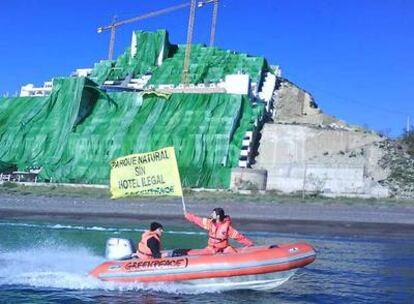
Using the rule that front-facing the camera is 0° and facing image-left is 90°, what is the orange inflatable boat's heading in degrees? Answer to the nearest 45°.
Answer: approximately 270°

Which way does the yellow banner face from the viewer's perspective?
toward the camera

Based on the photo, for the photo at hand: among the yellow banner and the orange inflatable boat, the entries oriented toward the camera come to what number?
1

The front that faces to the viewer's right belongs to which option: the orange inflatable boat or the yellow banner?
the orange inflatable boat

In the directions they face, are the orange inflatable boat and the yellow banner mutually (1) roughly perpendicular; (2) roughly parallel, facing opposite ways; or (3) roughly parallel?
roughly perpendicular
